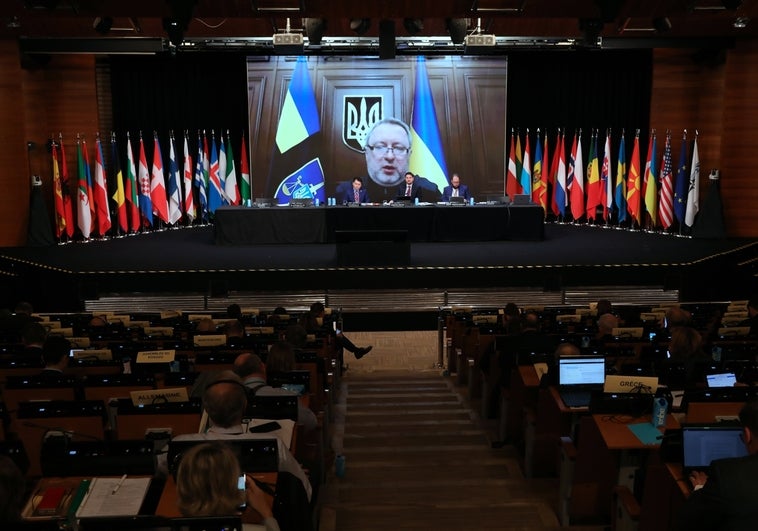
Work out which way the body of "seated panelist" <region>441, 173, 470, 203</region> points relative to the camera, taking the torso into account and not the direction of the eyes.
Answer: toward the camera

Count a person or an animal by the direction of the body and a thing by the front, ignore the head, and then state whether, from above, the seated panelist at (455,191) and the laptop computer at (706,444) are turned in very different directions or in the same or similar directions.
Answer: same or similar directions

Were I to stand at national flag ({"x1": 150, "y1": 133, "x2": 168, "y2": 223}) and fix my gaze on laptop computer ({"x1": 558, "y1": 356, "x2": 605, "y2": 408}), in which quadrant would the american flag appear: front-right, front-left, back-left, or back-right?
front-left

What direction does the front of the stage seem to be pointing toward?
toward the camera

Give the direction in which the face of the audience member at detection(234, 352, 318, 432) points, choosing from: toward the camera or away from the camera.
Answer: away from the camera

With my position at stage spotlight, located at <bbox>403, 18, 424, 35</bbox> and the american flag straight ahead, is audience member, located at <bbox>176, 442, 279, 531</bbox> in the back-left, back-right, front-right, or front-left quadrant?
back-right

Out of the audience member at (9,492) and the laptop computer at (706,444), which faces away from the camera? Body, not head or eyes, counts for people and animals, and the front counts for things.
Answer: the audience member

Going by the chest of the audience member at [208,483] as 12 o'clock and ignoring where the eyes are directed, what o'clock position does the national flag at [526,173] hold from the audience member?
The national flag is roughly at 1 o'clock from the audience member.

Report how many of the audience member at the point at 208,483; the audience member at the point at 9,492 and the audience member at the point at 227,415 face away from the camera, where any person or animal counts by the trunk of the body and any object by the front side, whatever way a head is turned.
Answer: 3

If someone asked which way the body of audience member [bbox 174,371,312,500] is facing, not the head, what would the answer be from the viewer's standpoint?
away from the camera

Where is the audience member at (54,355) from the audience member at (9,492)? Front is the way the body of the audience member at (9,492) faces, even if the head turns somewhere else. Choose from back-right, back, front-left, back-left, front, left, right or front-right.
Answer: front

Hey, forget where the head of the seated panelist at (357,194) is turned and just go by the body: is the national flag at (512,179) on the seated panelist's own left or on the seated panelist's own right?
on the seated panelist's own left

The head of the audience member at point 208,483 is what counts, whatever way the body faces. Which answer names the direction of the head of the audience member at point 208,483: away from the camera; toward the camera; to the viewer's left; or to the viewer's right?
away from the camera

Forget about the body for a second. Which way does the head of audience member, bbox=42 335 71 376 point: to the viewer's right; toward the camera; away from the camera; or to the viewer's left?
away from the camera

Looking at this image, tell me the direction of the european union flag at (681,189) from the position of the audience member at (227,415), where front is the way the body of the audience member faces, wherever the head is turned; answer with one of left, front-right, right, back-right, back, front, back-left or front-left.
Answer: front-right

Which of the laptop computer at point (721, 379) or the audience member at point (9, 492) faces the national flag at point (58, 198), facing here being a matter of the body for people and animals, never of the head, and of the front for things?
the audience member

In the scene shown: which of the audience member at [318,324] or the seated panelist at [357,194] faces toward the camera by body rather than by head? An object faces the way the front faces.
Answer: the seated panelist

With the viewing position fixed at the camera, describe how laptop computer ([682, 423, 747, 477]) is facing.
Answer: facing the viewer

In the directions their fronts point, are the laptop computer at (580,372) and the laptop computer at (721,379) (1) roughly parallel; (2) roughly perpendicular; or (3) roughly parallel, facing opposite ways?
roughly parallel

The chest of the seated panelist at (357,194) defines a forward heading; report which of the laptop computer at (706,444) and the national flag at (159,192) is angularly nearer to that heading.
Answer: the laptop computer
